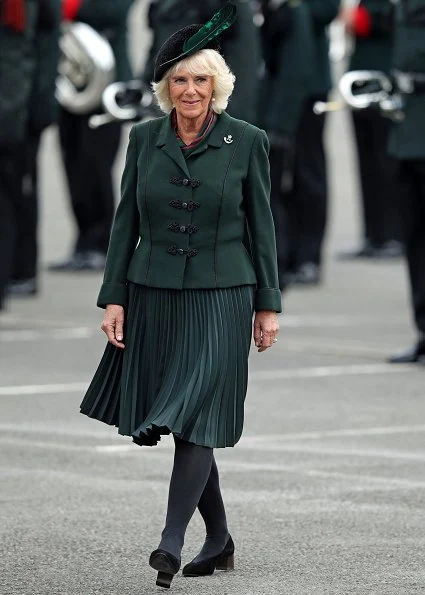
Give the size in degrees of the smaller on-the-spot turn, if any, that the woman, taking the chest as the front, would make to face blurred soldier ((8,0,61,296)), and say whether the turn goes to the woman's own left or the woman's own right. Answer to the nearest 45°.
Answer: approximately 180°

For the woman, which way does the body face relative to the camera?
toward the camera
